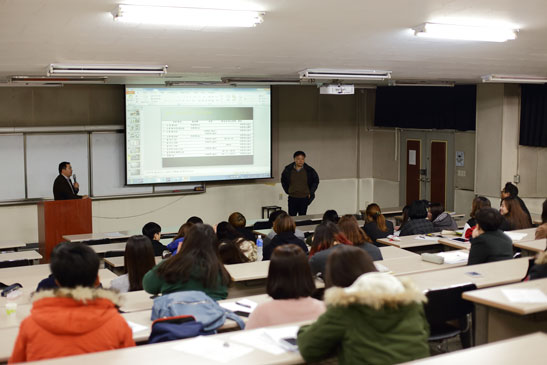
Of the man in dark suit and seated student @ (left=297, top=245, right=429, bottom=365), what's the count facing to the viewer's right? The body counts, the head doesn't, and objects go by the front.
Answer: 1

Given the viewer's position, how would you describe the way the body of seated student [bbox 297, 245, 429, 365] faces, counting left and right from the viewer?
facing away from the viewer and to the left of the viewer

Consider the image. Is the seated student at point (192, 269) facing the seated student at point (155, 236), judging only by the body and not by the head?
yes

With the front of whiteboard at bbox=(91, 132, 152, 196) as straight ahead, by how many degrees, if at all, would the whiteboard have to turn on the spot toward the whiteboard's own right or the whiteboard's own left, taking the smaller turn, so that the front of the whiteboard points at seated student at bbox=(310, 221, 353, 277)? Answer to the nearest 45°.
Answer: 0° — it already faces them

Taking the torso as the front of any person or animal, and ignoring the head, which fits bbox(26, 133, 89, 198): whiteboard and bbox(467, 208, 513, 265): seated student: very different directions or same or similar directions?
very different directions

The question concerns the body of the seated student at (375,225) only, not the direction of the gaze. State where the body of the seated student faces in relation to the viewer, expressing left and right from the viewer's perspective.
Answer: facing away from the viewer and to the left of the viewer

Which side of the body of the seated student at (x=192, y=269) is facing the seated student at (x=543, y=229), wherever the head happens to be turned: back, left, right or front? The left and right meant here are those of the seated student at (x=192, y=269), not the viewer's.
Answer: right

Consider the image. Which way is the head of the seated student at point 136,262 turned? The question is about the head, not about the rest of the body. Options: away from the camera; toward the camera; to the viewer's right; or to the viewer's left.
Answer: away from the camera

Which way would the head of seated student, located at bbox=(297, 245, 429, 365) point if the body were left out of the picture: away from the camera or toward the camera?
away from the camera

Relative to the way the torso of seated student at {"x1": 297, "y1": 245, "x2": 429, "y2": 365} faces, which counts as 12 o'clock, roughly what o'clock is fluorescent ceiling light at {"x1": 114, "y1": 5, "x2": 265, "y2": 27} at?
The fluorescent ceiling light is roughly at 12 o'clock from the seated student.

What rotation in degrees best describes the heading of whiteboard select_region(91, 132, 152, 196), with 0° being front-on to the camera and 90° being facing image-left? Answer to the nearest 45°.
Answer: approximately 0°

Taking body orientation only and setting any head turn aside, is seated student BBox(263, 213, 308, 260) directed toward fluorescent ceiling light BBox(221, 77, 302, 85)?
yes

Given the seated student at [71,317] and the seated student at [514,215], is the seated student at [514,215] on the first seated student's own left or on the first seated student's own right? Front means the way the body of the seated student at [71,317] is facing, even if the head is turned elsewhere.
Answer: on the first seated student's own right

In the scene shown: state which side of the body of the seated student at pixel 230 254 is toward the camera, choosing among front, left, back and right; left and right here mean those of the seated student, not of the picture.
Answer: back
